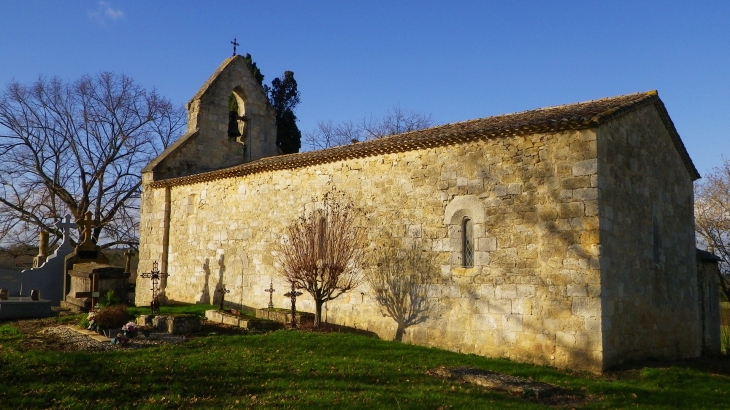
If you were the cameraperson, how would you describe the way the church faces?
facing away from the viewer and to the left of the viewer

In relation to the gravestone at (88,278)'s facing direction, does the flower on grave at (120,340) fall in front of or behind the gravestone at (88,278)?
in front

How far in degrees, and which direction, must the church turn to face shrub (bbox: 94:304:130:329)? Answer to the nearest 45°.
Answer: approximately 45° to its left

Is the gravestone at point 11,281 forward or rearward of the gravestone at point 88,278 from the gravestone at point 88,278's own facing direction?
rearward

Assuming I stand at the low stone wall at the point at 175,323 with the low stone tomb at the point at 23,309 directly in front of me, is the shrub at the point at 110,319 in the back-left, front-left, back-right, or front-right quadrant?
front-left

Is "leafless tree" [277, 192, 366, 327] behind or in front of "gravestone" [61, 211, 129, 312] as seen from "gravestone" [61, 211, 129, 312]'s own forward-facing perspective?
in front

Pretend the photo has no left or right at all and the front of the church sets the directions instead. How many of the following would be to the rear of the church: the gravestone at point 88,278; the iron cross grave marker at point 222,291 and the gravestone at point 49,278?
0

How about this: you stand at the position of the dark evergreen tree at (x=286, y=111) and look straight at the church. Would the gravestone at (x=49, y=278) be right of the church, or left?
right

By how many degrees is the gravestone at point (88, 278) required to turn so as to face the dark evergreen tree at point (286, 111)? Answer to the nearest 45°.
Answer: approximately 90° to its left

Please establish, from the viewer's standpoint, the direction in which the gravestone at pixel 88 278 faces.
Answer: facing the viewer and to the right of the viewer

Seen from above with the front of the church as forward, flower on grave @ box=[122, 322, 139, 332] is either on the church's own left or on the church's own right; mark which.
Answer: on the church's own left

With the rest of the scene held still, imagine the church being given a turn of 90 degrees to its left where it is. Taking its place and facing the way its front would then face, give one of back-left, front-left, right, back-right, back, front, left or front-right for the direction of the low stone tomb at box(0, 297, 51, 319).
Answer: front-right
